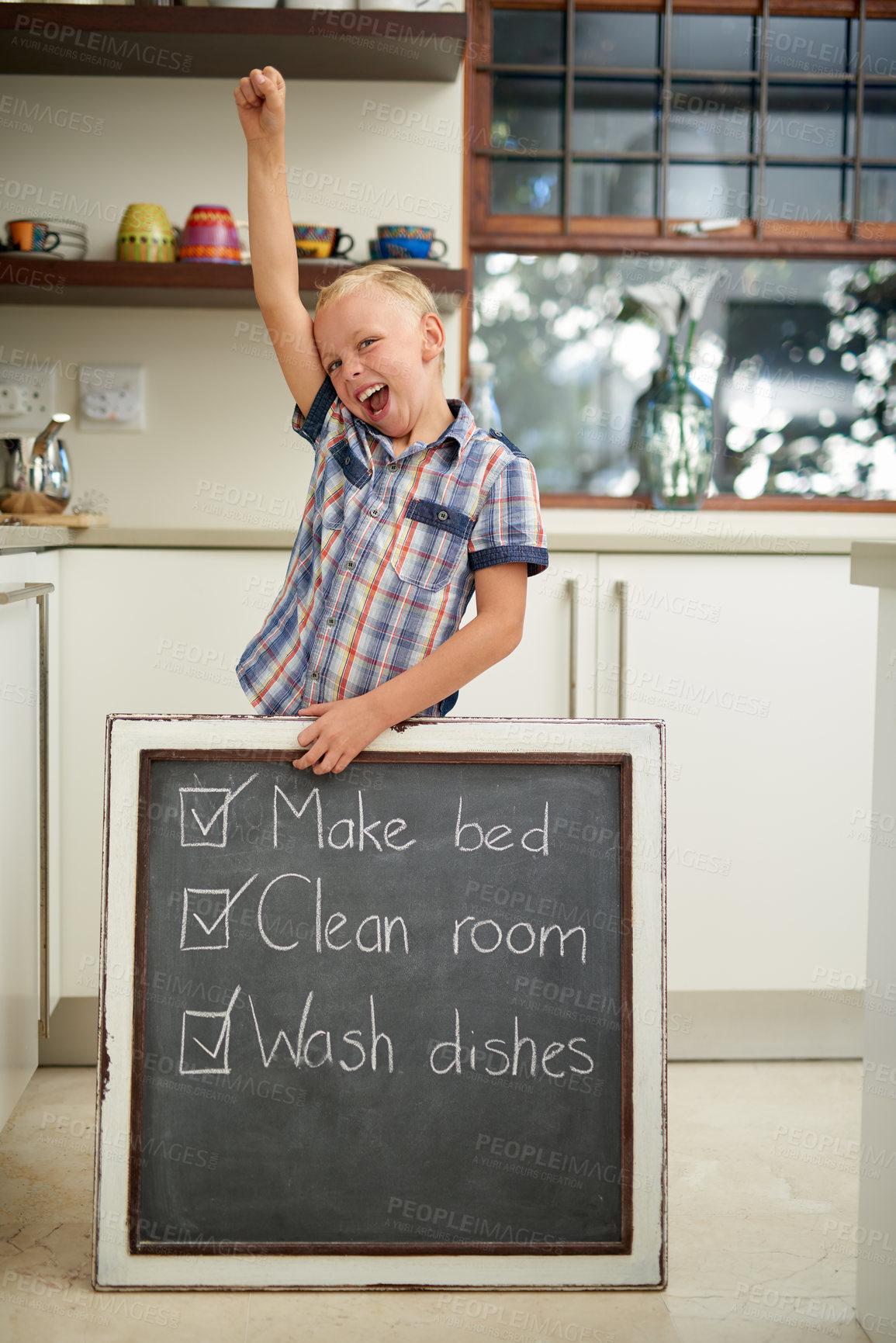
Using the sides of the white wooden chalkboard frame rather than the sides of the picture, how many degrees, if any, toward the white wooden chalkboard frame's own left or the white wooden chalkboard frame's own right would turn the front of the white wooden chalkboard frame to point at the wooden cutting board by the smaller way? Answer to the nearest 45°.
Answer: approximately 135° to the white wooden chalkboard frame's own right

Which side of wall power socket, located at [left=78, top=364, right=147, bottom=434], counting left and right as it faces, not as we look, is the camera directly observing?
front

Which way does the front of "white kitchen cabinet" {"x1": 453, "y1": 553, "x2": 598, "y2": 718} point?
toward the camera

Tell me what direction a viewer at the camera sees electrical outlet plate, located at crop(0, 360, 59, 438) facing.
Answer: facing the viewer

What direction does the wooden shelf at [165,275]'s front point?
toward the camera

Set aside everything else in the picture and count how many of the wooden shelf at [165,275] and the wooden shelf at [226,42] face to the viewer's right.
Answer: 0

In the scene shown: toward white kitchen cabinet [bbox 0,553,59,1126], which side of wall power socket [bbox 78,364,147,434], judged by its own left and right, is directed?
front
